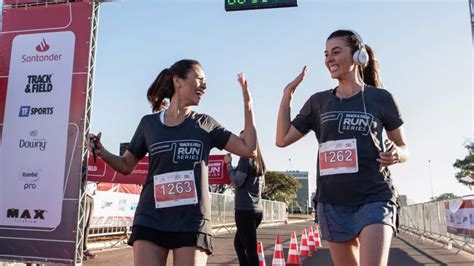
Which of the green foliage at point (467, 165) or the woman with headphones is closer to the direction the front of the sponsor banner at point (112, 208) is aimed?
the woman with headphones

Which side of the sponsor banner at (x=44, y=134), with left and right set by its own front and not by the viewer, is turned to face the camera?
front

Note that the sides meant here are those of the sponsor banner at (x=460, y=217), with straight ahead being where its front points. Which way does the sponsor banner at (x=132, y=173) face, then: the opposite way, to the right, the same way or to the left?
to the left

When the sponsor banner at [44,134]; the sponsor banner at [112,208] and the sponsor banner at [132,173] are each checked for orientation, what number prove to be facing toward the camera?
3

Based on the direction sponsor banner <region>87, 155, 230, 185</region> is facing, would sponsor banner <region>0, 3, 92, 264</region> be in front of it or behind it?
in front

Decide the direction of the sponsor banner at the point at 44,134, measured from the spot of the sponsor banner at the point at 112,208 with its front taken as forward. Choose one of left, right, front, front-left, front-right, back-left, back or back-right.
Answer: front

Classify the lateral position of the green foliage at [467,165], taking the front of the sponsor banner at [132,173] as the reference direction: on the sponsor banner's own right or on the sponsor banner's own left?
on the sponsor banner's own left

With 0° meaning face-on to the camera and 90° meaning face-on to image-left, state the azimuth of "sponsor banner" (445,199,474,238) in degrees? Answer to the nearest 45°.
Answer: approximately 45°

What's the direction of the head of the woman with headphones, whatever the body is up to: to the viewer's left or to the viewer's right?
to the viewer's left

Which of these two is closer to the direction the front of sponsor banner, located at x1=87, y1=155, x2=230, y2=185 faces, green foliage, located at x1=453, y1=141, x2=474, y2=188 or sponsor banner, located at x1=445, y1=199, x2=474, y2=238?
the sponsor banner

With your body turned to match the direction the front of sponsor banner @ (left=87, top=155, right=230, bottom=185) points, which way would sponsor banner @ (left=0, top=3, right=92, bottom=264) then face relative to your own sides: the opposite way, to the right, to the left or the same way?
the same way

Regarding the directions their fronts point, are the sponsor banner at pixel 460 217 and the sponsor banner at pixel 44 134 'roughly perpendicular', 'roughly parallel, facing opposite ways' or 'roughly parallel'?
roughly perpendicular

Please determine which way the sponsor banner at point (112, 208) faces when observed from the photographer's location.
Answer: facing the viewer

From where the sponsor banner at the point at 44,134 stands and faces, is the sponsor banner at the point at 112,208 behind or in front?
behind
